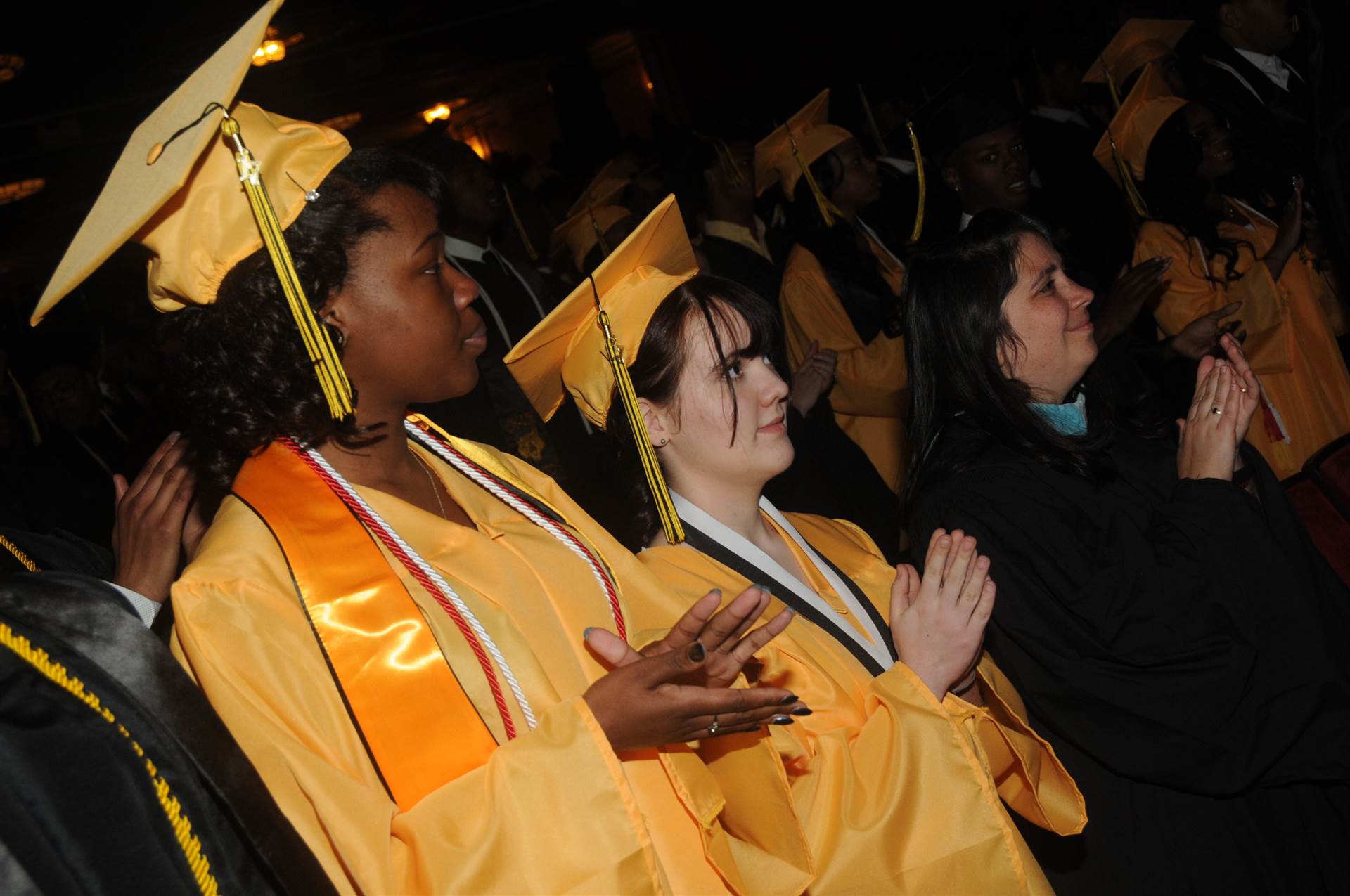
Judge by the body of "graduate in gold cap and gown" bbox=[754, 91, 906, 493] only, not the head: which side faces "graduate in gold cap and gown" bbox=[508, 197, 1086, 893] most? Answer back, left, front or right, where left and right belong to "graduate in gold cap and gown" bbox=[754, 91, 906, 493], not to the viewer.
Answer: right

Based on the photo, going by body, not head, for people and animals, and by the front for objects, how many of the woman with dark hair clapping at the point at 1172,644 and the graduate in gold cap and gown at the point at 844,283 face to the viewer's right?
2

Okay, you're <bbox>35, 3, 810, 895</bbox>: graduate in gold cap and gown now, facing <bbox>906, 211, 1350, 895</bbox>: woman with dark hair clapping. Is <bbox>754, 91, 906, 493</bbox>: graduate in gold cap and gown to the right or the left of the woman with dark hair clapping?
left

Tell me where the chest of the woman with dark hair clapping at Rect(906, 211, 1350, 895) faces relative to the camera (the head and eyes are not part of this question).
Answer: to the viewer's right

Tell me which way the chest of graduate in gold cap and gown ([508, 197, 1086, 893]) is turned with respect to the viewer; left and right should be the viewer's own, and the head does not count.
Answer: facing the viewer and to the right of the viewer

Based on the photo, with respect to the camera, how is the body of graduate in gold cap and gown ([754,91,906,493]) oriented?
to the viewer's right

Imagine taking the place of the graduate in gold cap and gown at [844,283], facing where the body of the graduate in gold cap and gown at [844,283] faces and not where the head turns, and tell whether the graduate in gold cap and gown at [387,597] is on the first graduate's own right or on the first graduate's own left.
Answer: on the first graduate's own right

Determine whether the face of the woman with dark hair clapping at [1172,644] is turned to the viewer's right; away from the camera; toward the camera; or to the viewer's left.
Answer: to the viewer's right
